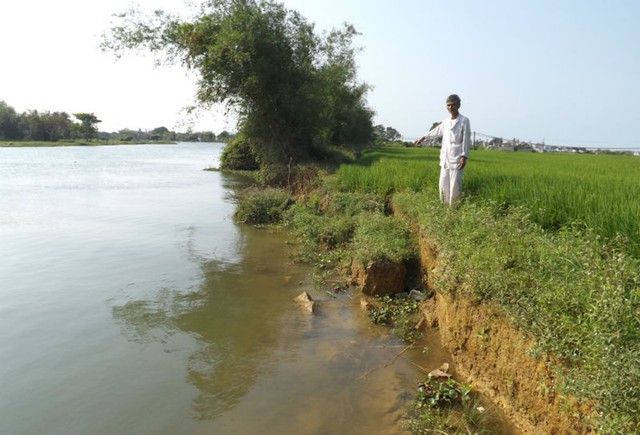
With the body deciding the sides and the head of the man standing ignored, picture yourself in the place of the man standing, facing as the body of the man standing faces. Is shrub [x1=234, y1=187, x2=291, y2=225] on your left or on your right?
on your right

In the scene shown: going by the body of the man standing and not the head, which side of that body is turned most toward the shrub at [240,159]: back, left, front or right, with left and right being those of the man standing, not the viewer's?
right

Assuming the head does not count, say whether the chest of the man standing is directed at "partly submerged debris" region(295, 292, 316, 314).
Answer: yes

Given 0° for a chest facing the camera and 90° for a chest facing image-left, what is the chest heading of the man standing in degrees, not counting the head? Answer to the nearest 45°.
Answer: approximately 45°

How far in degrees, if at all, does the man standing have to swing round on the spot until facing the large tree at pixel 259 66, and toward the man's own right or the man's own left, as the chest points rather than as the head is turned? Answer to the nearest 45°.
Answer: approximately 90° to the man's own right
